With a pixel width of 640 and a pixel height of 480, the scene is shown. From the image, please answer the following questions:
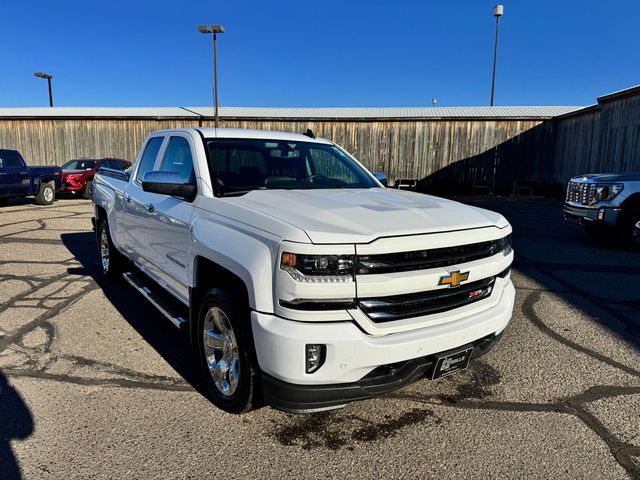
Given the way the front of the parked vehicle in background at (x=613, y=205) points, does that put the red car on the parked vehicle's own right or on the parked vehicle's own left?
on the parked vehicle's own right

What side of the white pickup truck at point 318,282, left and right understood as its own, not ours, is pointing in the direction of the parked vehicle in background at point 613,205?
left

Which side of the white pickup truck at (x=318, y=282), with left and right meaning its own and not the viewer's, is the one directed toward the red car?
back

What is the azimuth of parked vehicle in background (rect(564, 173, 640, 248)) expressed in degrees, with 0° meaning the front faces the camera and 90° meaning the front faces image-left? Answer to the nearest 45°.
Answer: approximately 45°

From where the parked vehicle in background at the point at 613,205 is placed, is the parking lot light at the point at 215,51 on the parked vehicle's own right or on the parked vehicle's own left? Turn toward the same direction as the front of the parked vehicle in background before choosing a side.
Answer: on the parked vehicle's own right

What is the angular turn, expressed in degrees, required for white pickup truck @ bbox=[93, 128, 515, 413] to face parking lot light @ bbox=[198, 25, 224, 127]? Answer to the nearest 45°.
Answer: approximately 135° to its left
